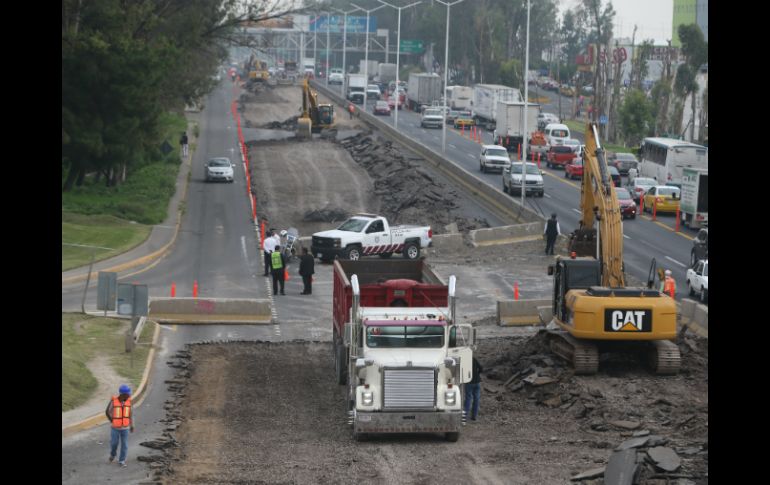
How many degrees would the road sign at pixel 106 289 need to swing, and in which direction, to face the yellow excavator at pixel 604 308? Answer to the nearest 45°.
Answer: approximately 90° to its right

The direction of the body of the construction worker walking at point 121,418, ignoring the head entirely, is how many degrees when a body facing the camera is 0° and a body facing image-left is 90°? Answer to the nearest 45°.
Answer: approximately 0°

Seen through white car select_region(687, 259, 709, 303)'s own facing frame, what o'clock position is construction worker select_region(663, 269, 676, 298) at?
The construction worker is roughly at 2 o'clock from the white car.

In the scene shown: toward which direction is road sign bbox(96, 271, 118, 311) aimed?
away from the camera

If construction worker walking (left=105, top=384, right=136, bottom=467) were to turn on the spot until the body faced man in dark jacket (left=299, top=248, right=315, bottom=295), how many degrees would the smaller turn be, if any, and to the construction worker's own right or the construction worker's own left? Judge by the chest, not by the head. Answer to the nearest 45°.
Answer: approximately 180°
